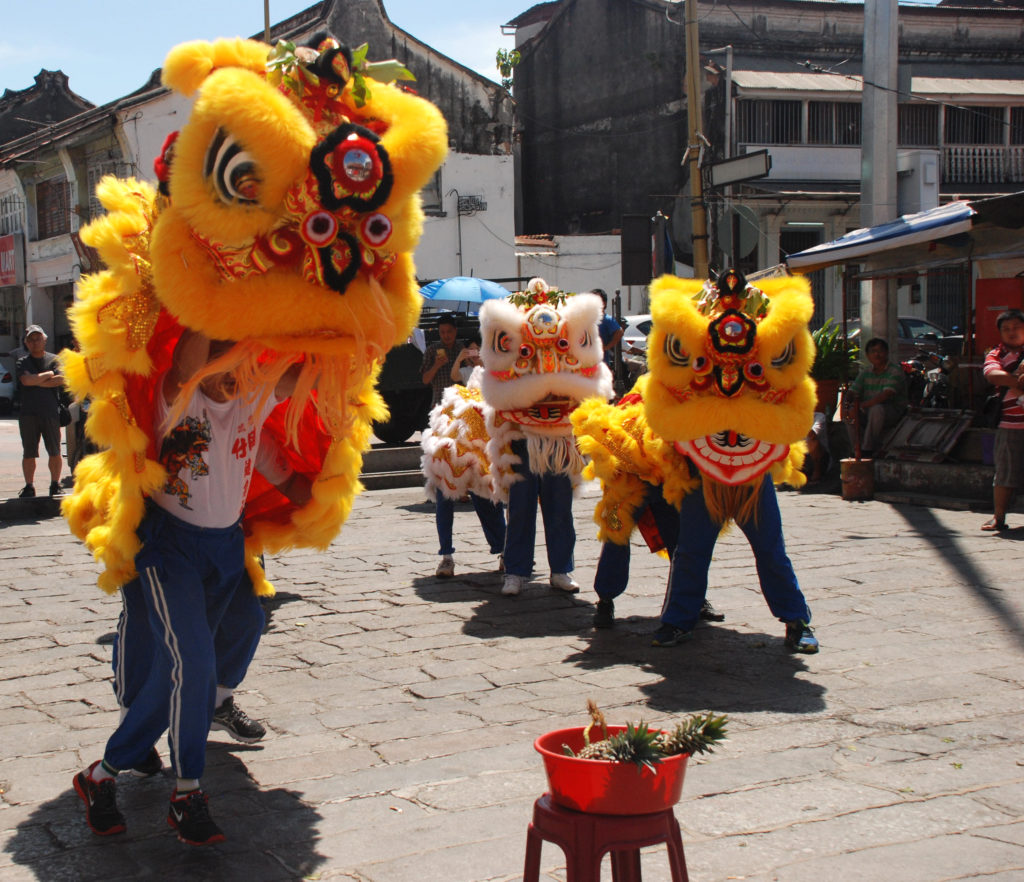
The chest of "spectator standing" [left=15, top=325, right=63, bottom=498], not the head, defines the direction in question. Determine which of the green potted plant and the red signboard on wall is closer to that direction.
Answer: the green potted plant

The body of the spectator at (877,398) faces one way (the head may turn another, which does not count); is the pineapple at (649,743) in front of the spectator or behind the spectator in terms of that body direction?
in front

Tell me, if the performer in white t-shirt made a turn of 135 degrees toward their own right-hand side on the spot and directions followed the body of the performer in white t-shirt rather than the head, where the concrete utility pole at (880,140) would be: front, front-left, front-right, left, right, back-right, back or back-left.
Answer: back-right

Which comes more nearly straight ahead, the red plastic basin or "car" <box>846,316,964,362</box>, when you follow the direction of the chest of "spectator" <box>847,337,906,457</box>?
the red plastic basin

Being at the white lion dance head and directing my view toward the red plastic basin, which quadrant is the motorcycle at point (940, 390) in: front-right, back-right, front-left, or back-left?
back-left

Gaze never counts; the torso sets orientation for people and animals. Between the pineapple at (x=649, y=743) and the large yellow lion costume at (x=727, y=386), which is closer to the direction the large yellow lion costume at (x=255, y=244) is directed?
the pineapple

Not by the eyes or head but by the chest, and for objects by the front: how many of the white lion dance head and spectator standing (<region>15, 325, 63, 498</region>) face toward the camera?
2

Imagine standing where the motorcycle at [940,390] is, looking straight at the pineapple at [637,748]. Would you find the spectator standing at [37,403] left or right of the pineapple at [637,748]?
right

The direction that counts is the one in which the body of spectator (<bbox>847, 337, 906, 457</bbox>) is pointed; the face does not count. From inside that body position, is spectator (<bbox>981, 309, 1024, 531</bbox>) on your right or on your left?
on your left

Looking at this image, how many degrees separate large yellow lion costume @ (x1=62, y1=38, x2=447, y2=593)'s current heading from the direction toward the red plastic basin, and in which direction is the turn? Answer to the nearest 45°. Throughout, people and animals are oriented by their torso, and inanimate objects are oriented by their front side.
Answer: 0° — it already faces it

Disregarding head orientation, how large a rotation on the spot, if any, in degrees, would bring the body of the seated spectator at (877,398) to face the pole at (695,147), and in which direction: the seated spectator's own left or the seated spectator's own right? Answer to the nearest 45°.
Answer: approximately 90° to the seated spectator's own right

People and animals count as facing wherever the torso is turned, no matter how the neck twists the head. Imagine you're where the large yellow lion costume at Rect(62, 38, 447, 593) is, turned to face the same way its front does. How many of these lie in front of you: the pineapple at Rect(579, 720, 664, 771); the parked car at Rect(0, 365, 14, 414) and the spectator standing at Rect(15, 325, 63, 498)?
1
